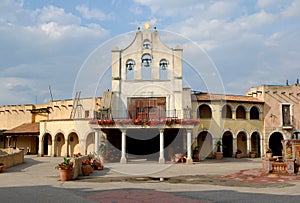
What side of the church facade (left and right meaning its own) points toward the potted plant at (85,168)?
front

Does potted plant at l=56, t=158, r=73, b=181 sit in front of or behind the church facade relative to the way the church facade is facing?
in front

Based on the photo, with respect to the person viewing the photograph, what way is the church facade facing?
facing the viewer

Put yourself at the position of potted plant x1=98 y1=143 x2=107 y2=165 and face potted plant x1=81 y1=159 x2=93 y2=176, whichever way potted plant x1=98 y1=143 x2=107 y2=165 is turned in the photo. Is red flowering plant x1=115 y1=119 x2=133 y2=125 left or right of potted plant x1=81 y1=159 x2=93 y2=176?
left
